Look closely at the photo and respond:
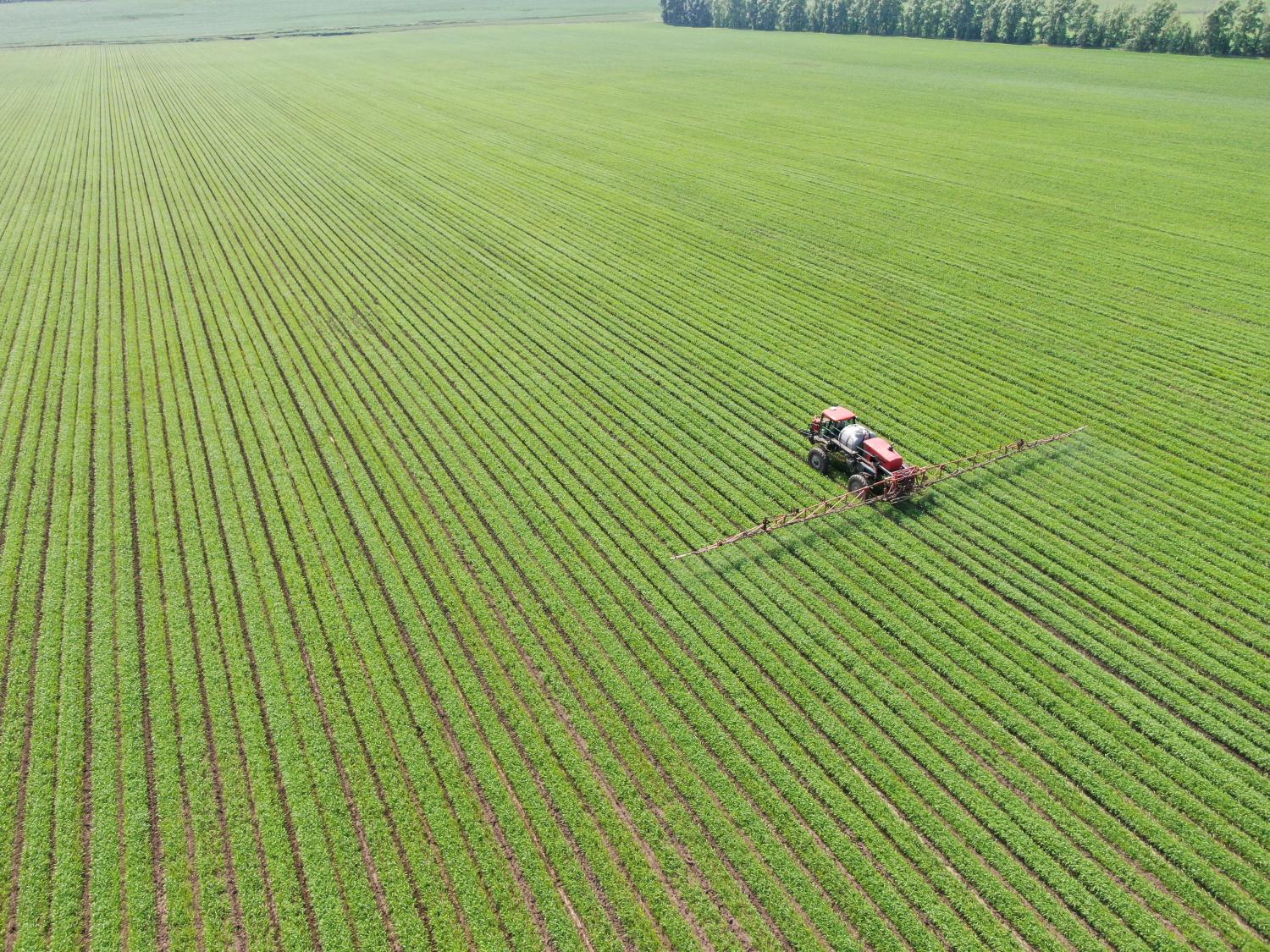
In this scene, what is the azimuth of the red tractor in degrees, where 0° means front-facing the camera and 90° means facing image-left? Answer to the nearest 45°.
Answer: approximately 135°
